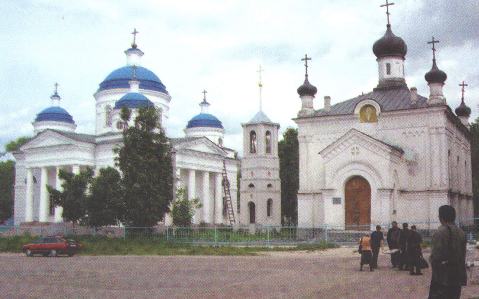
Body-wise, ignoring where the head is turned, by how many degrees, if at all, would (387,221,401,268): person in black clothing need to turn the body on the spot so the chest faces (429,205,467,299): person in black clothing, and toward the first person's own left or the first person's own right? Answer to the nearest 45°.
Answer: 0° — they already face them

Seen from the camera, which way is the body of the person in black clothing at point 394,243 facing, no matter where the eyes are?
toward the camera

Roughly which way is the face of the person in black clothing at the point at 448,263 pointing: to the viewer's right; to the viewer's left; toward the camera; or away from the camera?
away from the camera

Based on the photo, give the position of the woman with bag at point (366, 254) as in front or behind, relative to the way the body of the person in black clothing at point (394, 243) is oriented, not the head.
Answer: in front

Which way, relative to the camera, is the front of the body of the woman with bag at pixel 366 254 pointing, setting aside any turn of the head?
away from the camera

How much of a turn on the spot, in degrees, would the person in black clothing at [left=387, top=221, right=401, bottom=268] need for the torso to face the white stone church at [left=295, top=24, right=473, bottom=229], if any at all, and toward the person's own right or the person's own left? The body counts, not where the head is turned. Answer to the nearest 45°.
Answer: approximately 180°

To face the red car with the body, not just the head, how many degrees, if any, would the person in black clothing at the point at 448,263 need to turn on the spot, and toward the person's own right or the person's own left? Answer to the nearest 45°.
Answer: approximately 45° to the person's own left

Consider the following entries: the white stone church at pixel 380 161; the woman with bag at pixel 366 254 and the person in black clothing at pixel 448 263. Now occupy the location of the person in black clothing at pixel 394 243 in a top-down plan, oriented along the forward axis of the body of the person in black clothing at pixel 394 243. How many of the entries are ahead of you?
1

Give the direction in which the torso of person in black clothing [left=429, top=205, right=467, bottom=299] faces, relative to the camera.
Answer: away from the camera
